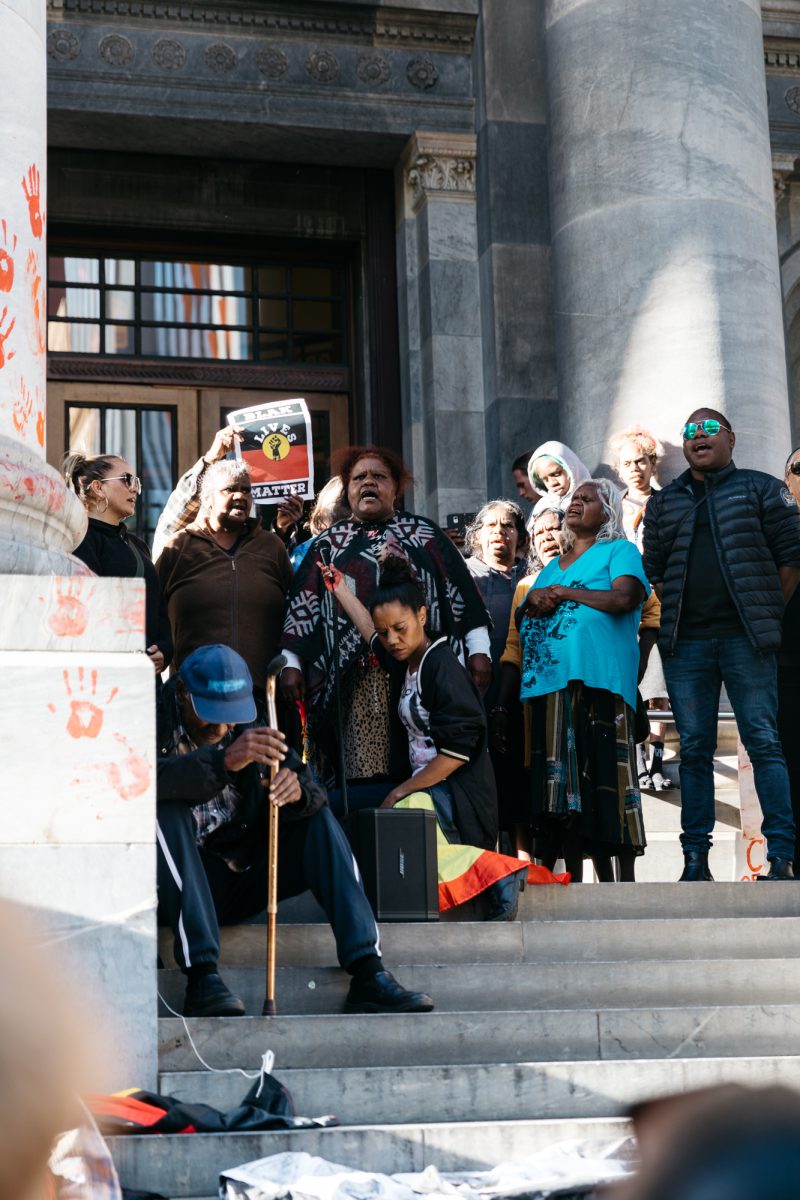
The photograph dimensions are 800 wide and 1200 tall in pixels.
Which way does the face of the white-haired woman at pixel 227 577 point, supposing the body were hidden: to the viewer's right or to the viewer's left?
to the viewer's right

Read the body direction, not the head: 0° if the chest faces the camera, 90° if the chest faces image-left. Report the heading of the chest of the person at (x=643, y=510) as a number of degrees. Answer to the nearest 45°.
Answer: approximately 0°

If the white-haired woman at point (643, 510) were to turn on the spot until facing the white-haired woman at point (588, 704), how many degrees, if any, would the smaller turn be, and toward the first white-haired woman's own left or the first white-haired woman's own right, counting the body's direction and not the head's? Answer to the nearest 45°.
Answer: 0° — they already face them

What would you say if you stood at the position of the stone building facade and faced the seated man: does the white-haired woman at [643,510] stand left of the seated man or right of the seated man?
left

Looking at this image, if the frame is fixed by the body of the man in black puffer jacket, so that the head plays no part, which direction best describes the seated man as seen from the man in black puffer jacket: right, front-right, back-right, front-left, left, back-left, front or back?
front-right

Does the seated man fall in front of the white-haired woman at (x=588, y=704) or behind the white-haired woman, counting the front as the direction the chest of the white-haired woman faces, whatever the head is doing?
in front

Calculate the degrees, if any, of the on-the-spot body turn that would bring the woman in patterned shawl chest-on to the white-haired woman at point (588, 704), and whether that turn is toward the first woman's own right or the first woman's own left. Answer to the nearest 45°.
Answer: approximately 90° to the first woman's own left

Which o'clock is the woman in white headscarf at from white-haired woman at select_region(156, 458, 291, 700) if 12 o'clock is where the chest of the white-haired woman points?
The woman in white headscarf is roughly at 8 o'clock from the white-haired woman.

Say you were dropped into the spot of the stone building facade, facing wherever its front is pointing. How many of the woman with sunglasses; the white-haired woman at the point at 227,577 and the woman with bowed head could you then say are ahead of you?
3

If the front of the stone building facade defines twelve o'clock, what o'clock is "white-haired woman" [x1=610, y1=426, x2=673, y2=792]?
The white-haired woman is roughly at 11 o'clock from the stone building facade.
